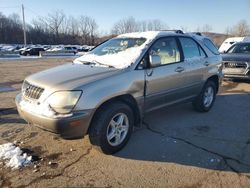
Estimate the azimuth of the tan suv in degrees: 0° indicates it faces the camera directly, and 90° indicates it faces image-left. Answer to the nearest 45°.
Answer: approximately 45°

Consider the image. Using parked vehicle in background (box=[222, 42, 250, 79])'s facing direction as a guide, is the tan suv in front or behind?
in front

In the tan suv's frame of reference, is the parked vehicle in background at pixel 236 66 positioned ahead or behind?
behind

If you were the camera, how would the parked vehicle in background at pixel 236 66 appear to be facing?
facing the viewer and to the left of the viewer

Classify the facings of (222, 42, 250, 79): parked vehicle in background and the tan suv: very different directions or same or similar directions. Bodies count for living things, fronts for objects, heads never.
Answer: same or similar directions

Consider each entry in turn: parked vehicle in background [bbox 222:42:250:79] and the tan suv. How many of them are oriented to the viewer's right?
0
